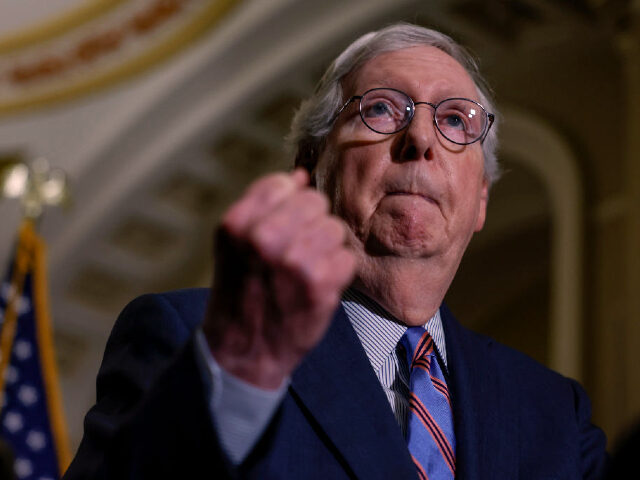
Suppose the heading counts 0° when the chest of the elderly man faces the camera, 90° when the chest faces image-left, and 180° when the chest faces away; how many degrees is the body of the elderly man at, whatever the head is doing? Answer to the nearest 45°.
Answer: approximately 315°

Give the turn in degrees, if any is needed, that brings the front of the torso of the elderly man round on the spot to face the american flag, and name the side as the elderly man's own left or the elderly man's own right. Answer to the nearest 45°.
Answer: approximately 180°
